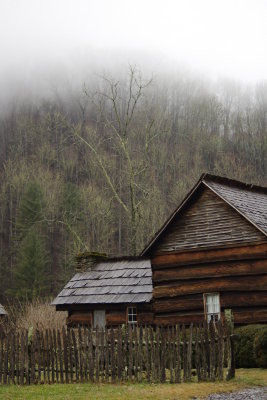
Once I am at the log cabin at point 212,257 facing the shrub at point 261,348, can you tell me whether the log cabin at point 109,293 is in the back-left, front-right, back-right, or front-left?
back-right

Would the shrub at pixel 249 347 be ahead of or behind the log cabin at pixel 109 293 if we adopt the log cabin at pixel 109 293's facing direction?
ahead

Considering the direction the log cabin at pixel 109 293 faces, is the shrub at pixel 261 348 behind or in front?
in front

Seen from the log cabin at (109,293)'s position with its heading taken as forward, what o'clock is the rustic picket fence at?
The rustic picket fence is roughly at 12 o'clock from the log cabin.

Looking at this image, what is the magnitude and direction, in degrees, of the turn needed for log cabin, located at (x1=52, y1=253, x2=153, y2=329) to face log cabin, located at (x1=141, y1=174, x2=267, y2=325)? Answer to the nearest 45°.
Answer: approximately 45° to its left

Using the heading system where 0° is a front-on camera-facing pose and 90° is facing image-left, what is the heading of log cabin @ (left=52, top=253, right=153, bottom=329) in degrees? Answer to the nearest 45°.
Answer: approximately 0°
